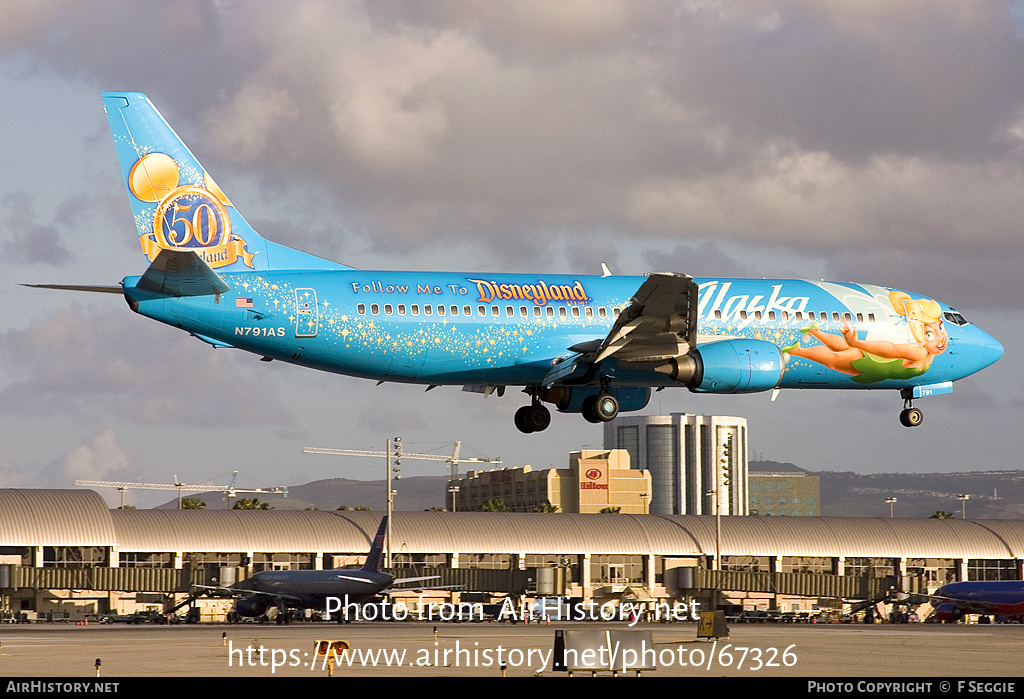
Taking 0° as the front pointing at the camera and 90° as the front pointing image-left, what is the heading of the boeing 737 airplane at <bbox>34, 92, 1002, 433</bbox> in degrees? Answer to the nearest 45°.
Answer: approximately 270°
